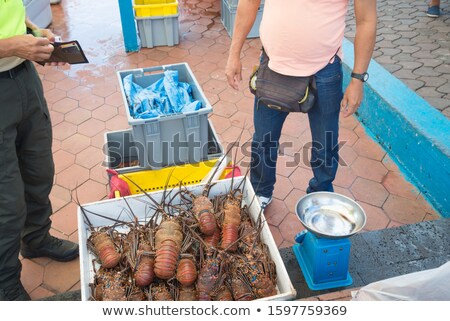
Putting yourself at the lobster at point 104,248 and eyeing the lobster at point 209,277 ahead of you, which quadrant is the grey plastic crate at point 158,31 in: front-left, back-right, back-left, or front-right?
back-left

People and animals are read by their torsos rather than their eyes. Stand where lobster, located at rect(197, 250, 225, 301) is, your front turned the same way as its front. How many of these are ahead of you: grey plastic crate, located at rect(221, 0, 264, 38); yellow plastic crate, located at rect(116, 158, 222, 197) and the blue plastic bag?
3

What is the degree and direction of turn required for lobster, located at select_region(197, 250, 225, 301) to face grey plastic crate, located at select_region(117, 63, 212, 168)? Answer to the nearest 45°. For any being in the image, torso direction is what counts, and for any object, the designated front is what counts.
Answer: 0° — it already faces it

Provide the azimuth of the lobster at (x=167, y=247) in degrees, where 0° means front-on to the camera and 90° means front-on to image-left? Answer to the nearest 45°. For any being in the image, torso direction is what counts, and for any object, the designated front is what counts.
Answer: approximately 180°

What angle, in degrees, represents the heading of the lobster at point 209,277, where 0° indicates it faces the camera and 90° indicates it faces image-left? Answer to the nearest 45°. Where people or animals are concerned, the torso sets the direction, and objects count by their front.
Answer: approximately 180°
